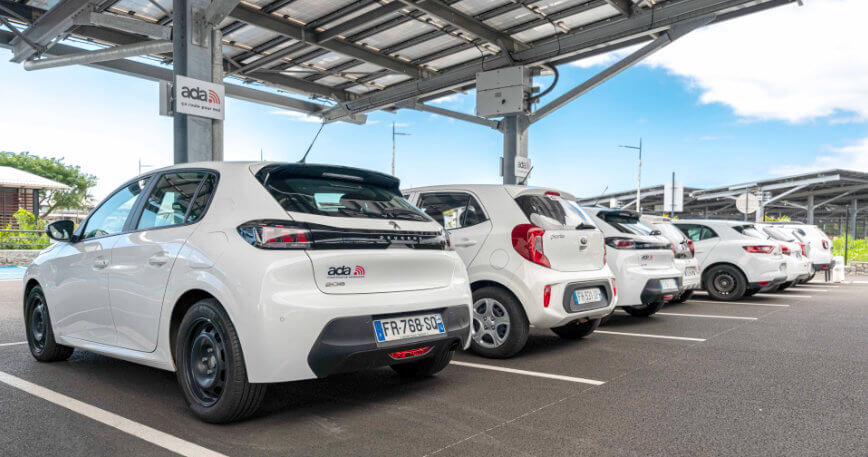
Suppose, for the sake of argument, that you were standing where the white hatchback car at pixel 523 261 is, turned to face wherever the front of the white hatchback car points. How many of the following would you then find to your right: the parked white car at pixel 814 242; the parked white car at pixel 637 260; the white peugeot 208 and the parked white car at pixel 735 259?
3

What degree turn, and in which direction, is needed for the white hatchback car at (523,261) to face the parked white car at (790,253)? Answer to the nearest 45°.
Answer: approximately 90° to its right

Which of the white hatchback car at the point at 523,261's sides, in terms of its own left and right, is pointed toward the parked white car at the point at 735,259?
right

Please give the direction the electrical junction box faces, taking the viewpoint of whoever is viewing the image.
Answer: facing the viewer and to the left of the viewer

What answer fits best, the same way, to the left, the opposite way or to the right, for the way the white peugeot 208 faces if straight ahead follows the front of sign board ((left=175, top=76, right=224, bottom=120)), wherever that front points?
the opposite way

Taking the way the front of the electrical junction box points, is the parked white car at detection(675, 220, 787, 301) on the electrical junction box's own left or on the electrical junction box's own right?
on the electrical junction box's own left

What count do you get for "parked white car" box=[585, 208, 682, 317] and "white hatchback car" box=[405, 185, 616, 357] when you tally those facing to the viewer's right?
0

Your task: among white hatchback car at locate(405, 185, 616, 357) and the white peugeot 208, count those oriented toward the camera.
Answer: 0

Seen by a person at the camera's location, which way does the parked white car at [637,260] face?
facing away from the viewer and to the left of the viewer

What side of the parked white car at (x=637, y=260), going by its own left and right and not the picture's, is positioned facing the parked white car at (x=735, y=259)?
right

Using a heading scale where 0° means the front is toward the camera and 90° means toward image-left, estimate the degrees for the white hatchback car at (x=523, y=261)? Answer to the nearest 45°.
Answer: approximately 135°

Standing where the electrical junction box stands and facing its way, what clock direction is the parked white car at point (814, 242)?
The parked white car is roughly at 7 o'clock from the electrical junction box.
